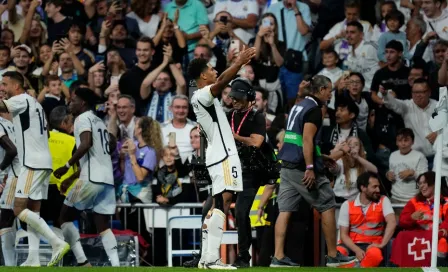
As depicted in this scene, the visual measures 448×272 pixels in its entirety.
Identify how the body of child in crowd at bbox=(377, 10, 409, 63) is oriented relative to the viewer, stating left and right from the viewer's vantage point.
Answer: facing the viewer

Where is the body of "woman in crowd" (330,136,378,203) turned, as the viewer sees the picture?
toward the camera

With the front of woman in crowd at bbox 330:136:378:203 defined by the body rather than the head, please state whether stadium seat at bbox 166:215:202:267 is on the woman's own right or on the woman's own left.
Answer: on the woman's own right

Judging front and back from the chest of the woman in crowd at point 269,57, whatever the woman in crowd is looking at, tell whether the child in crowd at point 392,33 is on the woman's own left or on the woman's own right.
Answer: on the woman's own left

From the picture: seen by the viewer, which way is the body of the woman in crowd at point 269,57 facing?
toward the camera

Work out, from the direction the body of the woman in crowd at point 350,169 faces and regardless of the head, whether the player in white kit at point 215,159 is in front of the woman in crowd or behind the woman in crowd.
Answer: in front

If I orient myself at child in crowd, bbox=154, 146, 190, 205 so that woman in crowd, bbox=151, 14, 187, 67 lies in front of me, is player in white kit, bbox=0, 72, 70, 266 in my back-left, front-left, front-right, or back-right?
back-left

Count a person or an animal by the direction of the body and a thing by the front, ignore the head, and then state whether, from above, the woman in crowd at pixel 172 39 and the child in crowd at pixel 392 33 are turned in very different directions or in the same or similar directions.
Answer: same or similar directions

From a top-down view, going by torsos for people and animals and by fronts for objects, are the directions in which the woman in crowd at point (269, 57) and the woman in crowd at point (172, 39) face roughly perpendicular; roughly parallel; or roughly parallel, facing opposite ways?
roughly parallel

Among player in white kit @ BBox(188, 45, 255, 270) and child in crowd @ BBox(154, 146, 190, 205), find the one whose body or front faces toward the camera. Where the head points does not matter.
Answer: the child in crowd
